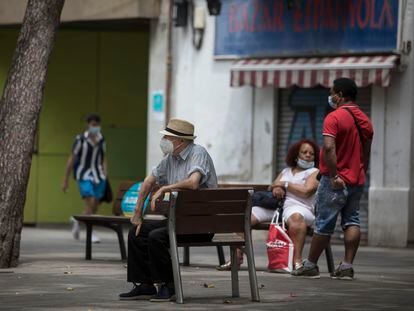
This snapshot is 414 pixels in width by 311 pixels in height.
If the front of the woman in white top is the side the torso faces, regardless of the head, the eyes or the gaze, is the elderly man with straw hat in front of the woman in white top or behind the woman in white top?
in front

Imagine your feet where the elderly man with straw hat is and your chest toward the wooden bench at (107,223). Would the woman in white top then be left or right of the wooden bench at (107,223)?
right

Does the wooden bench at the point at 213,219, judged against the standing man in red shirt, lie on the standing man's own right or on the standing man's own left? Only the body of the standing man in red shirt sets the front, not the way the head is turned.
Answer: on the standing man's own left

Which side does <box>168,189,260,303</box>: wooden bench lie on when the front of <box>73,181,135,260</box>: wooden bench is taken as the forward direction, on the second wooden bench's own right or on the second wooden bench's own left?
on the second wooden bench's own left

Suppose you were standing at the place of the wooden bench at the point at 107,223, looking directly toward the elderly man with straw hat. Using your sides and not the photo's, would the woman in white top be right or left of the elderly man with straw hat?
left

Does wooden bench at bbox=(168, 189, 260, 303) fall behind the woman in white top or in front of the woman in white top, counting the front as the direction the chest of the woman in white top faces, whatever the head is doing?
in front

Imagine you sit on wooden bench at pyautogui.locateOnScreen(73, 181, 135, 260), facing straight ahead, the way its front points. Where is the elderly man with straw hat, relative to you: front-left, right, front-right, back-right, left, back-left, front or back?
left

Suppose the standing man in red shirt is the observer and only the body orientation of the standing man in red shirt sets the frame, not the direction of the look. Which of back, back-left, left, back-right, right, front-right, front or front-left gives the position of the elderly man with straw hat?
left

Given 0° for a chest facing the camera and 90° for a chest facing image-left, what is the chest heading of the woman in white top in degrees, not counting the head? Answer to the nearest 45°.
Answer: approximately 0°

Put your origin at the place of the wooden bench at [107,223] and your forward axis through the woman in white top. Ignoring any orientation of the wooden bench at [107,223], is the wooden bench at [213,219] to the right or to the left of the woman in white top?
right
